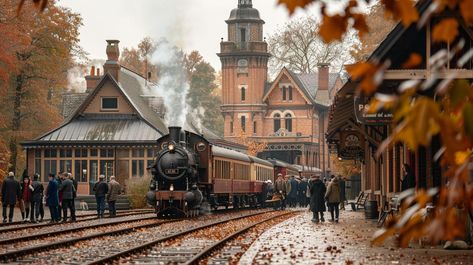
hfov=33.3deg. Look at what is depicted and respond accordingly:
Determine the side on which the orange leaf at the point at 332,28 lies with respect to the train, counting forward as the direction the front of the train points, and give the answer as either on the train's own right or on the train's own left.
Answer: on the train's own left

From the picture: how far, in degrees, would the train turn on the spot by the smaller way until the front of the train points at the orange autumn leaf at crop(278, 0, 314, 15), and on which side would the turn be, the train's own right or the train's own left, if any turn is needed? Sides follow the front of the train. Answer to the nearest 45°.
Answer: approximately 45° to the train's own left

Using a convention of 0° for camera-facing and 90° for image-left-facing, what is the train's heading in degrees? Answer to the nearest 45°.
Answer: approximately 45°

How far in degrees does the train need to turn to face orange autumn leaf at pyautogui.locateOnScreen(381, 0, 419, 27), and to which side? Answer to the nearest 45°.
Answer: approximately 45° to its left

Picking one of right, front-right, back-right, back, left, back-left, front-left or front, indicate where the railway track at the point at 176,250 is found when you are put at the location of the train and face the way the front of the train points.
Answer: front-left

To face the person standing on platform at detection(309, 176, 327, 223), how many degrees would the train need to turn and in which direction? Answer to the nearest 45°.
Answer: approximately 90° to its left

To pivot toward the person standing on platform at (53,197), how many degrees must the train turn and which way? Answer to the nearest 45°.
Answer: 0° — it already faces them

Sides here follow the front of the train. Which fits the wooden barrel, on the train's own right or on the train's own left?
on the train's own left

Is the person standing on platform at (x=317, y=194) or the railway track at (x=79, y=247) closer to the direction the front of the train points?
the railway track

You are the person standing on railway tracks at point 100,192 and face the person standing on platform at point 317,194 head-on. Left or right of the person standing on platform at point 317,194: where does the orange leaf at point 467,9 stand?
right

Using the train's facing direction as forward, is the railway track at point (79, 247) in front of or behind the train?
in front
